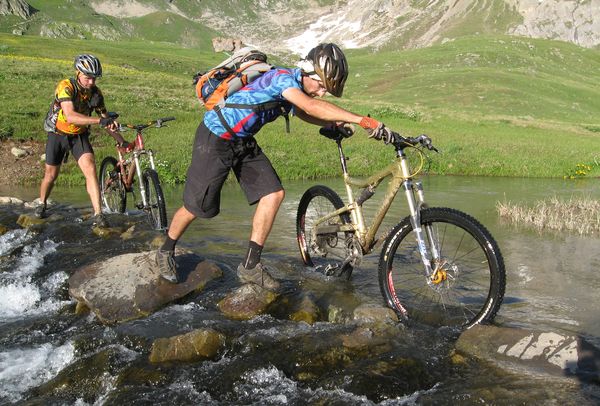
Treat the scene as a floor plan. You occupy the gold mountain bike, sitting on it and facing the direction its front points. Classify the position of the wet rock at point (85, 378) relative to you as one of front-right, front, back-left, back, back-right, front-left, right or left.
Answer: right

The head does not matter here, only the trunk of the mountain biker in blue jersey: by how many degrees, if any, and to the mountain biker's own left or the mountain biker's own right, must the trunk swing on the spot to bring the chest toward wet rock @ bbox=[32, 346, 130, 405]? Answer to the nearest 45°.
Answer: approximately 135° to the mountain biker's own right

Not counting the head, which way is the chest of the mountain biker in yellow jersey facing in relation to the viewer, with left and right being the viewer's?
facing the viewer and to the right of the viewer

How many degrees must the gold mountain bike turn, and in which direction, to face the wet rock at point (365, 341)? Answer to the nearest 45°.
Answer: approximately 45° to its right

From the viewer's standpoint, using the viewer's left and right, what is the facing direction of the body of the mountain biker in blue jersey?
facing to the right of the viewer

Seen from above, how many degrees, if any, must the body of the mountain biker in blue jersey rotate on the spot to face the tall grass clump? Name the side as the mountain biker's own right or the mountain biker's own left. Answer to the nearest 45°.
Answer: approximately 45° to the mountain biker's own left

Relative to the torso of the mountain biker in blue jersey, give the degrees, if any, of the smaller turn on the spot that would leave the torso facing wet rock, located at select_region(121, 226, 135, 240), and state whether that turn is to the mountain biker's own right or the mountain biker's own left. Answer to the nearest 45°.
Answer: approximately 135° to the mountain biker's own left

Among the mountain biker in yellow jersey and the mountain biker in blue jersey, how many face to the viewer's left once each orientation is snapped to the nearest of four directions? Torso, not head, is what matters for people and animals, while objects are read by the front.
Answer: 0

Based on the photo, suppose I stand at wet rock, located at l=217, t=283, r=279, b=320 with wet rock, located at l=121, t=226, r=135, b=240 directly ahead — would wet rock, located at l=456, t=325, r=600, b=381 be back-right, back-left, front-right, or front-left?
back-right

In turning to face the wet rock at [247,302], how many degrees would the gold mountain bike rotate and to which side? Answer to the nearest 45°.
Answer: approximately 135° to its right

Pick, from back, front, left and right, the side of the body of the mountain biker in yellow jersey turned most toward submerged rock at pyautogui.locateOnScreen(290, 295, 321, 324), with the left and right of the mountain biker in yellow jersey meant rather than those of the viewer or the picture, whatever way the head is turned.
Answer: front

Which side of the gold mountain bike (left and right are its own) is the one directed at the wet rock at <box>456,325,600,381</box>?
front

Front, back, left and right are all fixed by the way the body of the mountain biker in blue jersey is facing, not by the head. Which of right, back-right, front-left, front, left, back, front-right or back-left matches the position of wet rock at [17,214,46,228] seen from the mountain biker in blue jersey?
back-left
